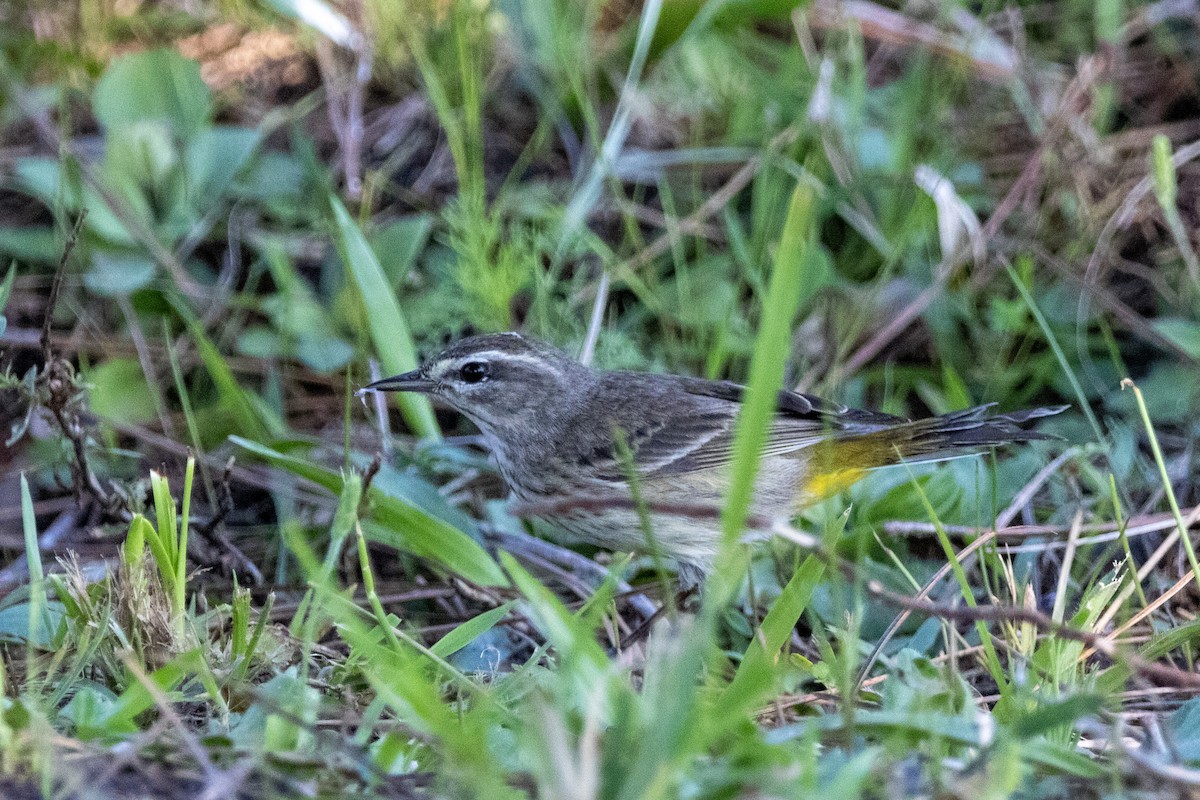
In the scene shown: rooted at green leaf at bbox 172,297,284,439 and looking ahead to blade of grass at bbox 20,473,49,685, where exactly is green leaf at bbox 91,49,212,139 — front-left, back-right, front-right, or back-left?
back-right

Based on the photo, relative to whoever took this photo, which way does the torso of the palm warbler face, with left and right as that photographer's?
facing to the left of the viewer

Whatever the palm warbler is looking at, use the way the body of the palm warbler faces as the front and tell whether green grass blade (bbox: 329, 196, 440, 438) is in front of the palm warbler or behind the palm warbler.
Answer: in front

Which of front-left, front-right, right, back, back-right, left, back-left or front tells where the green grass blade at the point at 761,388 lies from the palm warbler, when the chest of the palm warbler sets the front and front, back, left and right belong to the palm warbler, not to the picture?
left

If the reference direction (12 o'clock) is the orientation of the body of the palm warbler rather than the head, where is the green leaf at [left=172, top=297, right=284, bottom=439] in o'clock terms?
The green leaf is roughly at 12 o'clock from the palm warbler.

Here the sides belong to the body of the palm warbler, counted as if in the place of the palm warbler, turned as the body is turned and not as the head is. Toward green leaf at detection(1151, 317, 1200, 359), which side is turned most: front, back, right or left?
back

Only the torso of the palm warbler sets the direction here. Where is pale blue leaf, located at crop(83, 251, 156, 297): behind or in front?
in front

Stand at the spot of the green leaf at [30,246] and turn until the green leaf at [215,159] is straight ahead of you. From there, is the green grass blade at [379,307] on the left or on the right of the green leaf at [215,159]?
right
